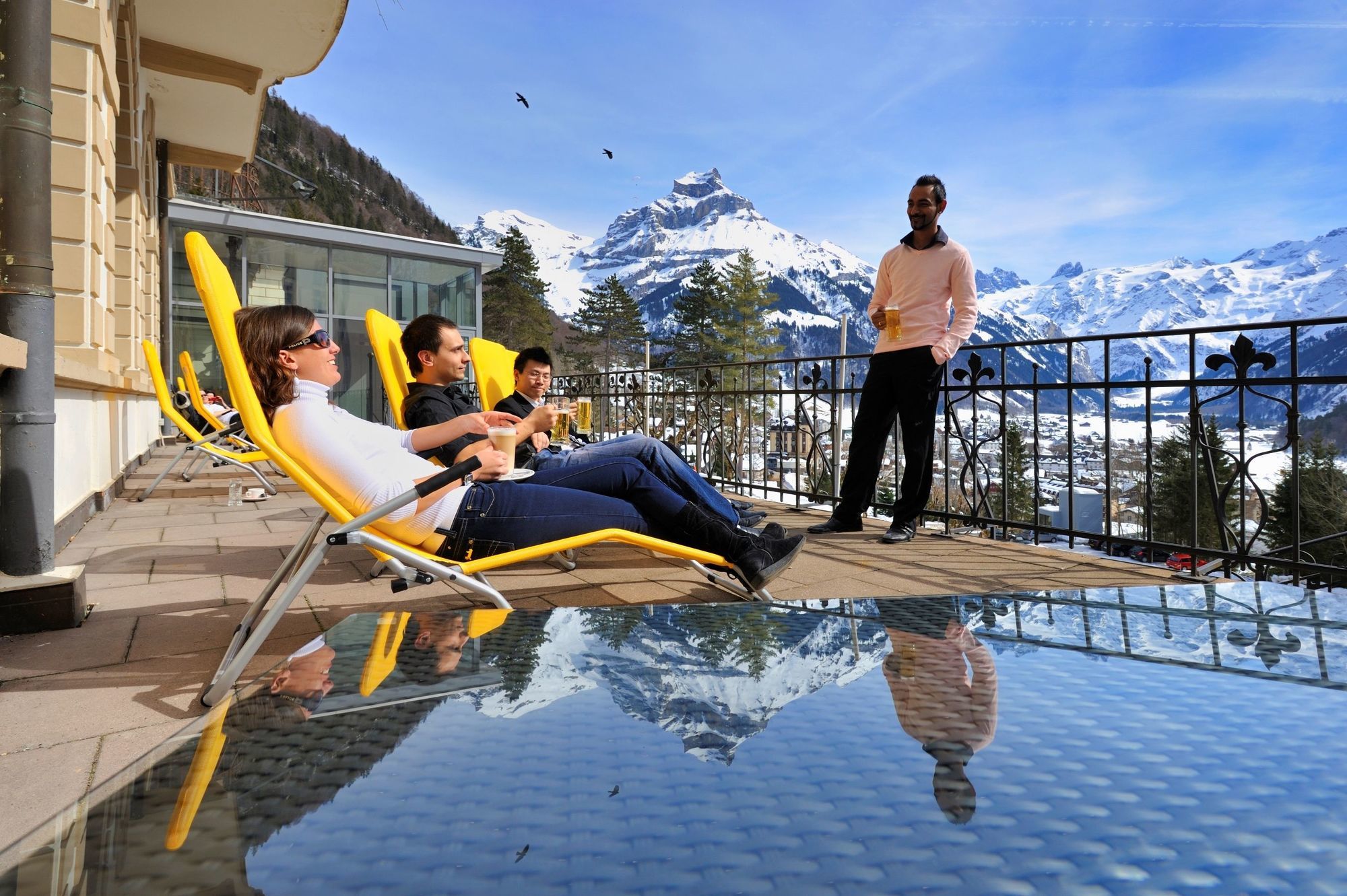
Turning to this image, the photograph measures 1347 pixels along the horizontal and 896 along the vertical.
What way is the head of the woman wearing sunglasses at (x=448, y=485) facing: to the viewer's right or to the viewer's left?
to the viewer's right

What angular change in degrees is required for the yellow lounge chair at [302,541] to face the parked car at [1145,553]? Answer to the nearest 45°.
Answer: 0° — it already faces it

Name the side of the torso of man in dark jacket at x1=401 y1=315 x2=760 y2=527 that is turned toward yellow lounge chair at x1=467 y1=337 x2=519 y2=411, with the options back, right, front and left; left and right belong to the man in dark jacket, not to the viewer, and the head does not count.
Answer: left

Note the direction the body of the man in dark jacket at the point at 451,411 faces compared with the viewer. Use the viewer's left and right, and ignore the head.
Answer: facing to the right of the viewer

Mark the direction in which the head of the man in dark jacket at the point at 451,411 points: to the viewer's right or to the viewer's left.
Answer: to the viewer's right

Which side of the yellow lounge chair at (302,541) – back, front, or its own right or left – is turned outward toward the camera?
right

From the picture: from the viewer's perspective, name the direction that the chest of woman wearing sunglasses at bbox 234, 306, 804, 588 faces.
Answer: to the viewer's right

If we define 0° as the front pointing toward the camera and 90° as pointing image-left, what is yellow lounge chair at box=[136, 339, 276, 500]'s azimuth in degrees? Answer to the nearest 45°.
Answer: approximately 270°

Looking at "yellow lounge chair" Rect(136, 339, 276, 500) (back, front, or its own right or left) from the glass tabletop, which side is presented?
right
